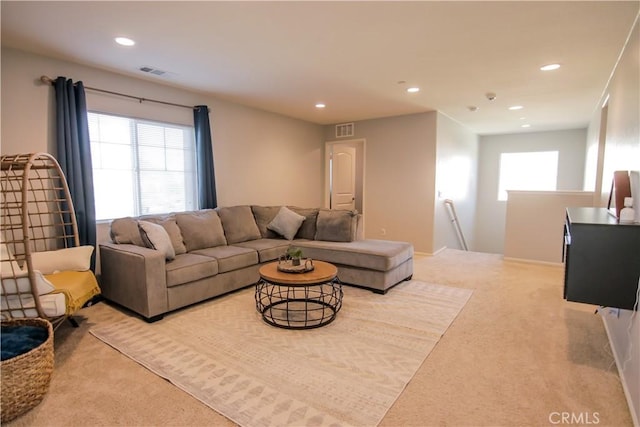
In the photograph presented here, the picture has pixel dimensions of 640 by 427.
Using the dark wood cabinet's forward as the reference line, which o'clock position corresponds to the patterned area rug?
The patterned area rug is roughly at 11 o'clock from the dark wood cabinet.

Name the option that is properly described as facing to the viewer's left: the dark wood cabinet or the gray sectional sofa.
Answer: the dark wood cabinet

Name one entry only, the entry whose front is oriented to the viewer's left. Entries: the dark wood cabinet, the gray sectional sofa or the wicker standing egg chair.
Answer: the dark wood cabinet

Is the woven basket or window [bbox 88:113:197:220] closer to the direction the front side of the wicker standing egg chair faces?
the woven basket

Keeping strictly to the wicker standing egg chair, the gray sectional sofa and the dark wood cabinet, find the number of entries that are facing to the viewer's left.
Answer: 1

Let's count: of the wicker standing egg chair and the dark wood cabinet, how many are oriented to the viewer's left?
1

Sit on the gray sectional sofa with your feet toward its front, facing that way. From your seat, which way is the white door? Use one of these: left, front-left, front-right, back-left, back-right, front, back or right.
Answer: left

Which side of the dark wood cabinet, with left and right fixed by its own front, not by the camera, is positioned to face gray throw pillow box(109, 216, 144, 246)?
front

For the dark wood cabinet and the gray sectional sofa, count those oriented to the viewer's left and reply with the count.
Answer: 1

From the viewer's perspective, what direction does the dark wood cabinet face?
to the viewer's left

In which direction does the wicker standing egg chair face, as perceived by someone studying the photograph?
facing the viewer and to the right of the viewer
